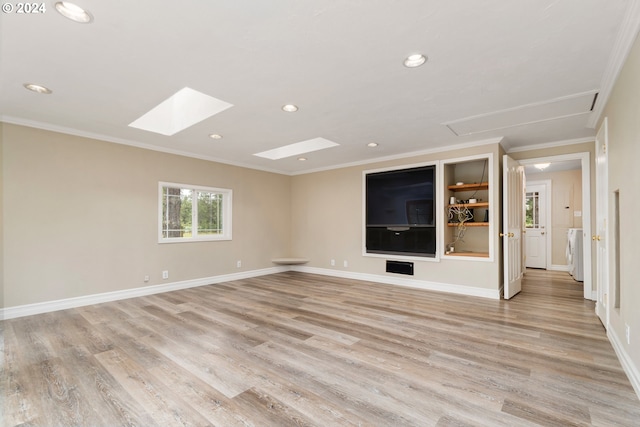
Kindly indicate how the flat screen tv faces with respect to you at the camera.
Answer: facing the viewer and to the left of the viewer

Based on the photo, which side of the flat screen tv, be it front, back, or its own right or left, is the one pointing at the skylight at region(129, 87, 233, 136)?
front

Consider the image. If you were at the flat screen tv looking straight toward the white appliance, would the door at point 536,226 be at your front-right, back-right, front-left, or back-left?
front-left

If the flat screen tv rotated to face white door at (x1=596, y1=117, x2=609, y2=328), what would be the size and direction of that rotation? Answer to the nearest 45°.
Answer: approximately 90° to its left

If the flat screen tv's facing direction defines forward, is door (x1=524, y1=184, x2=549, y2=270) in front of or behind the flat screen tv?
behind

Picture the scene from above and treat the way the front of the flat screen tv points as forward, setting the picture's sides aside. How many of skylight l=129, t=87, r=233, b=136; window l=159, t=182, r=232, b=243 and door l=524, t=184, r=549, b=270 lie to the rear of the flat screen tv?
1

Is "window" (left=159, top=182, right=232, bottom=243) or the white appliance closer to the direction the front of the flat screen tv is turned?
the window

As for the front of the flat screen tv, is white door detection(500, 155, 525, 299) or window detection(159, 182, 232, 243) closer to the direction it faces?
the window

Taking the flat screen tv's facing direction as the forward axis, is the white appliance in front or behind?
behind

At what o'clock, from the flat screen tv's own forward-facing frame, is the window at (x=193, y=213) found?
The window is roughly at 1 o'clock from the flat screen tv.
